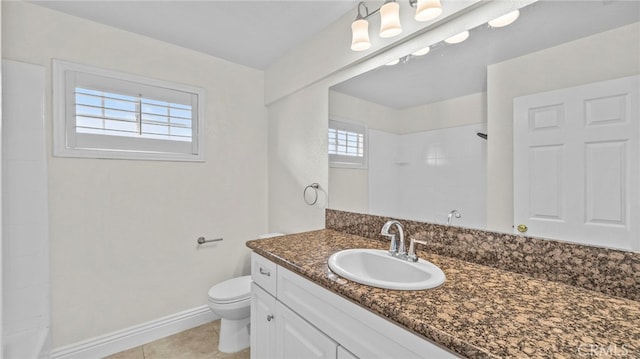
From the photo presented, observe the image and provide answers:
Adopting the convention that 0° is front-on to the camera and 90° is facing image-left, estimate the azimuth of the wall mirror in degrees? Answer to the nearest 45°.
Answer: approximately 45°

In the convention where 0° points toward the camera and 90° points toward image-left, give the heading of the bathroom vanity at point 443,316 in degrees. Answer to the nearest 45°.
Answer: approximately 45°
